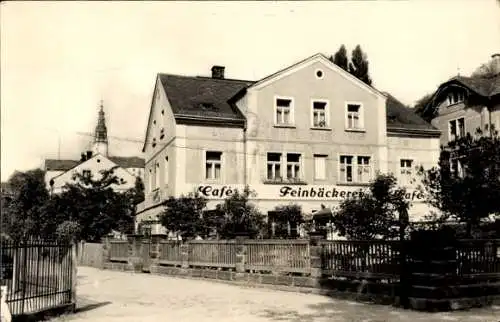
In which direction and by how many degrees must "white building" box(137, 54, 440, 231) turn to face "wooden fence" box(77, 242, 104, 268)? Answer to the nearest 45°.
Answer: approximately 90° to its right

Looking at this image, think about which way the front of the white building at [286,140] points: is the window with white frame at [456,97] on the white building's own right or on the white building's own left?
on the white building's own left

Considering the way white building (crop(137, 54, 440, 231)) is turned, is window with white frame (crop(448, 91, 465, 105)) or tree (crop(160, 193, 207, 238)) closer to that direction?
the tree

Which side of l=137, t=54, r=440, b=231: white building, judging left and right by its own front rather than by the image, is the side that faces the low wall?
front

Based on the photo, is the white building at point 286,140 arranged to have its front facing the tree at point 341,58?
no

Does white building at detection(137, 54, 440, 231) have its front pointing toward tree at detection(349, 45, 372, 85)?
no

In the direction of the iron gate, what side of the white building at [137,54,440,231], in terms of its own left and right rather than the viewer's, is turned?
front

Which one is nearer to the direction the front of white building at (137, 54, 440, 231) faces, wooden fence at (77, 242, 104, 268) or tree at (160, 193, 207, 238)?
the tree

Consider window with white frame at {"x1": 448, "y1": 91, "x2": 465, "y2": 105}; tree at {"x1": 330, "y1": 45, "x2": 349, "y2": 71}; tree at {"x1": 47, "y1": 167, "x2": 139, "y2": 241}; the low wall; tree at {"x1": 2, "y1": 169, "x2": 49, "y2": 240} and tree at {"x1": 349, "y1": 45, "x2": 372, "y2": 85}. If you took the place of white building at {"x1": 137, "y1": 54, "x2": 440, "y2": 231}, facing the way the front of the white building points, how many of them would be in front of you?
1

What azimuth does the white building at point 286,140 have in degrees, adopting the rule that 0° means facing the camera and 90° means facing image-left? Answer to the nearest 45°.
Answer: approximately 0°

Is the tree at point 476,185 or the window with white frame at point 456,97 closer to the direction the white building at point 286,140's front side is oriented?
the tree

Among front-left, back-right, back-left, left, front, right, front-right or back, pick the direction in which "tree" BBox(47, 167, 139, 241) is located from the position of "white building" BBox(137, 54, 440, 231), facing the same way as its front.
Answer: back-right

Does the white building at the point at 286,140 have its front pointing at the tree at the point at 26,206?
no
